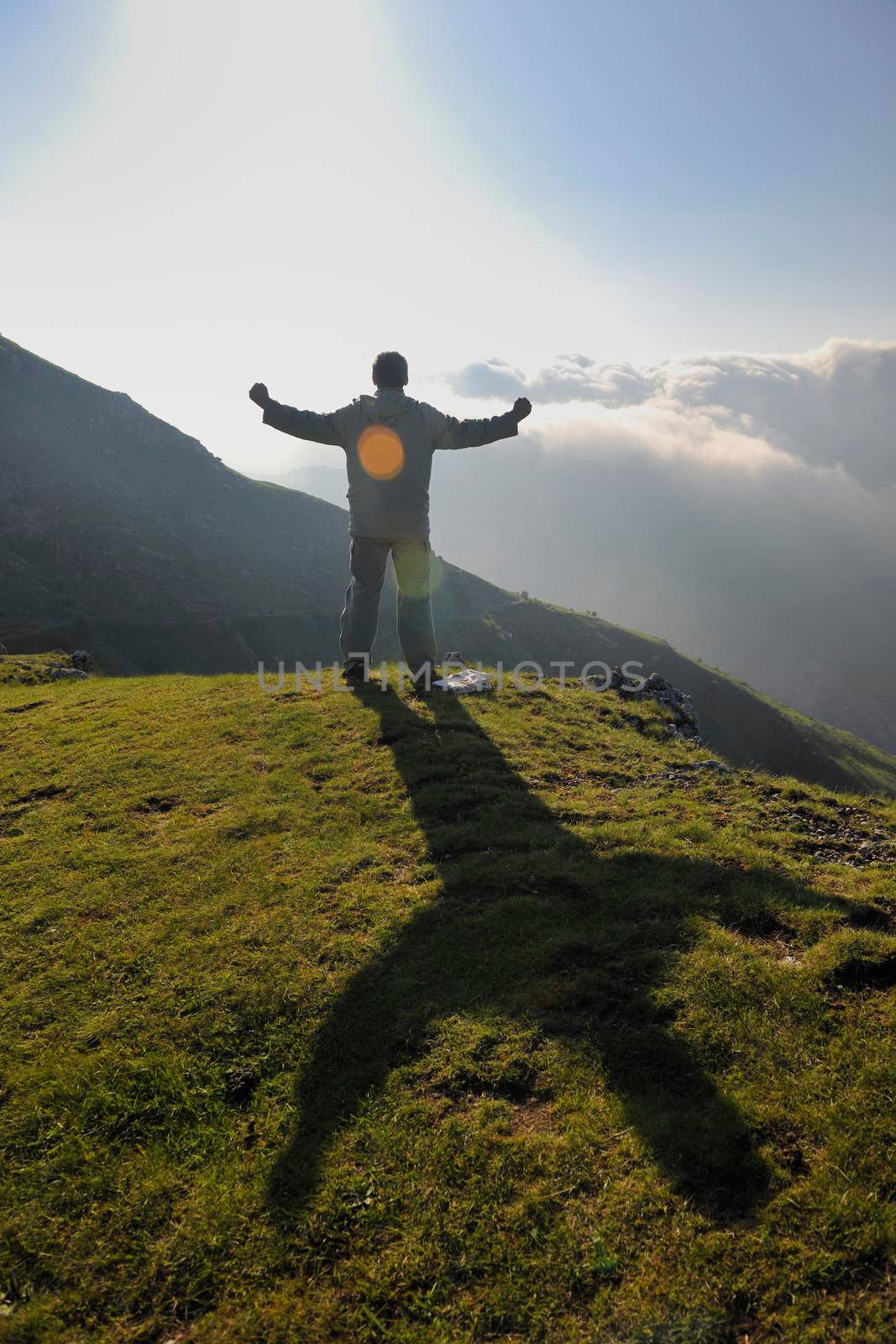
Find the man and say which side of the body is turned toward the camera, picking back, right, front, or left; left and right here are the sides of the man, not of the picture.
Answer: back

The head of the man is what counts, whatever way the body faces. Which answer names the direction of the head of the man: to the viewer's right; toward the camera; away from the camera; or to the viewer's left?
away from the camera
